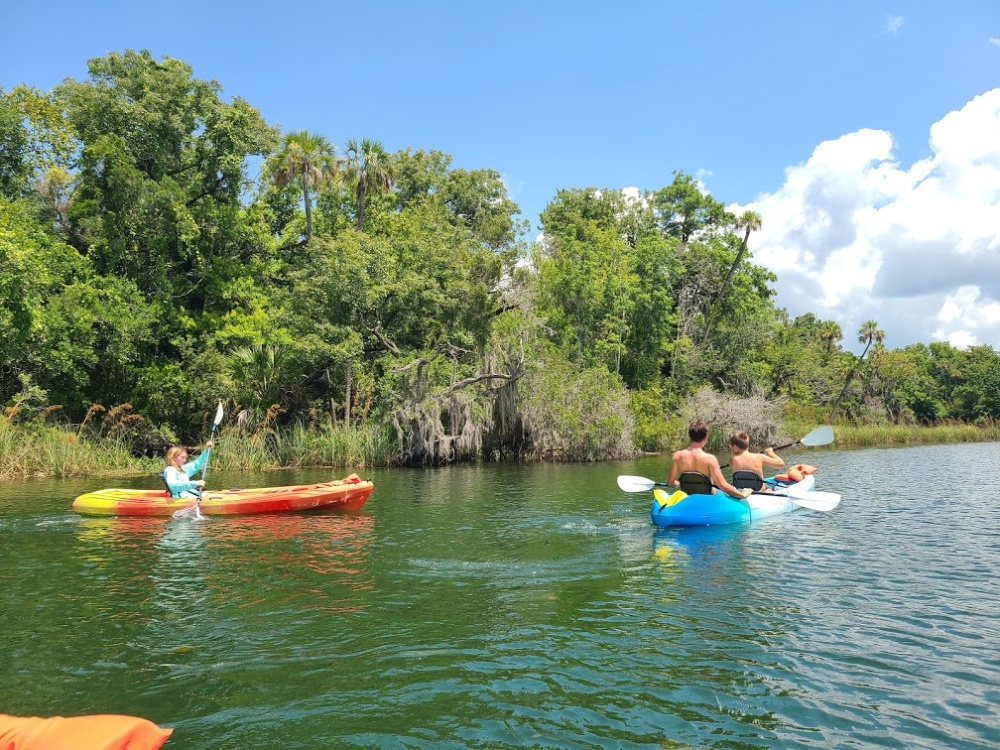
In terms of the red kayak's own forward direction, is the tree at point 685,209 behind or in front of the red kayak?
in front

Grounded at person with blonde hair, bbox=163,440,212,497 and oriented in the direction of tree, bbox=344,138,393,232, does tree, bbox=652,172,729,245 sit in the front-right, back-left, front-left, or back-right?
front-right

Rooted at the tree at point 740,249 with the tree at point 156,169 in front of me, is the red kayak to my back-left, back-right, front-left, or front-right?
front-left

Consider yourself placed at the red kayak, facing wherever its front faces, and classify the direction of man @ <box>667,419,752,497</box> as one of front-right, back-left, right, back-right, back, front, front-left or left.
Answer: front-right

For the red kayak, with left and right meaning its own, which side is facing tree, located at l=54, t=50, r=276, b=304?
left

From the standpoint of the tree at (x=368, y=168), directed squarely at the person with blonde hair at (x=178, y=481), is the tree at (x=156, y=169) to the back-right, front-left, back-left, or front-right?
front-right

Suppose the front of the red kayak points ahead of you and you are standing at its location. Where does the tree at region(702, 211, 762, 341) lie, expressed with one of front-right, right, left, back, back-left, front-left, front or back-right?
front-left

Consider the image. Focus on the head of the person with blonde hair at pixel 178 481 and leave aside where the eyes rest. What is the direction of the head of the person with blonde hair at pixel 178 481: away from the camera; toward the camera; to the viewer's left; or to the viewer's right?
to the viewer's right

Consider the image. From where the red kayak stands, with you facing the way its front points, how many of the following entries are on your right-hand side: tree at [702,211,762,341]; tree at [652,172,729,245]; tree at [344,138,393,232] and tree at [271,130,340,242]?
0

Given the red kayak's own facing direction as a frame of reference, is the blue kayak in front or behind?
in front

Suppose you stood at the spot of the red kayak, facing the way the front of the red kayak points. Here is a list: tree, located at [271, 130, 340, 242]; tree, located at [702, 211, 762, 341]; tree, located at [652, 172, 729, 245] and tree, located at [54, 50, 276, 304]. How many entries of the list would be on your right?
0

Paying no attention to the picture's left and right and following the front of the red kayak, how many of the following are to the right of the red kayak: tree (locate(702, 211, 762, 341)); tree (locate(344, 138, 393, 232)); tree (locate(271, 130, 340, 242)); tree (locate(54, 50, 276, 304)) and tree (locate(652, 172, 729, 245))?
0

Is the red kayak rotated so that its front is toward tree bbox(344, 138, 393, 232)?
no

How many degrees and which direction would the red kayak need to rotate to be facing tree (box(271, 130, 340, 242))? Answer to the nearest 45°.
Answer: approximately 90° to its left

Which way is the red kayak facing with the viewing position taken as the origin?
facing to the right of the viewer
